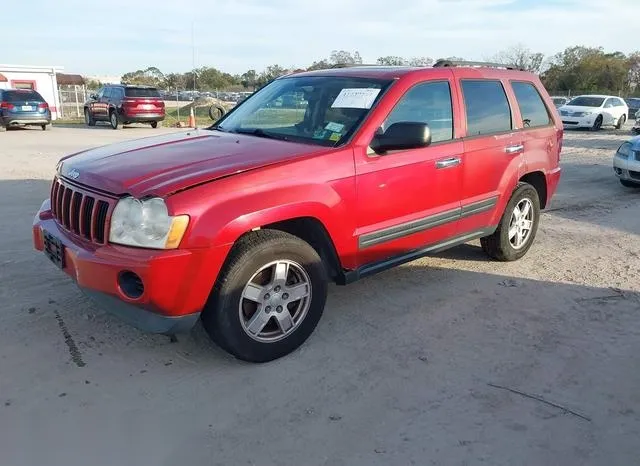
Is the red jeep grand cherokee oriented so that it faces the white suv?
no

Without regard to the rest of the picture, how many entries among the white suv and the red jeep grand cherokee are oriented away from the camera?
0

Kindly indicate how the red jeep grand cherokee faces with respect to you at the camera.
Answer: facing the viewer and to the left of the viewer

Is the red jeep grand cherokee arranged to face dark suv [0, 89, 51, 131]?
no

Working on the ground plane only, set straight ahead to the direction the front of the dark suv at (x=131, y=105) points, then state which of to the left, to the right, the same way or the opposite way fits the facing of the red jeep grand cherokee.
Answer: to the left

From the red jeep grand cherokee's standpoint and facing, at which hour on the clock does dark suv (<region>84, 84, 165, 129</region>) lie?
The dark suv is roughly at 4 o'clock from the red jeep grand cherokee.

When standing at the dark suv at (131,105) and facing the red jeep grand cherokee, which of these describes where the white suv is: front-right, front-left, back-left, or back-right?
front-left

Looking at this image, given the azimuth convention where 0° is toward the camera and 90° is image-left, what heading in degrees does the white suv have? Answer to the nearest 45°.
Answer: approximately 45°

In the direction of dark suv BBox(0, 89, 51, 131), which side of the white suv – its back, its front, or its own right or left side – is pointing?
front

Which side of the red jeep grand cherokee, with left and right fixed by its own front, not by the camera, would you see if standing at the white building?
right

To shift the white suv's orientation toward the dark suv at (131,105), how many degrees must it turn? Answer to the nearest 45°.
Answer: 0° — it already faces it

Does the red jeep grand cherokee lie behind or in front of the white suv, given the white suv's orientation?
in front

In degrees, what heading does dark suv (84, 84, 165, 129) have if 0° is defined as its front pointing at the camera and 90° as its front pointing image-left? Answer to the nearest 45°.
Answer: approximately 135°

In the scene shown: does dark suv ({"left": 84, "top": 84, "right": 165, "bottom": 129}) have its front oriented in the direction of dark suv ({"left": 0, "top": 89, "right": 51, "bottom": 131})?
no

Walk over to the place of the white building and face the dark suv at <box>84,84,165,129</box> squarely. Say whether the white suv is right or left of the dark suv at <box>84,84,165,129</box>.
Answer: left

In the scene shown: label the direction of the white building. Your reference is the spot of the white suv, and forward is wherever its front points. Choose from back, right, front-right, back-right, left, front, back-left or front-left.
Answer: front-right

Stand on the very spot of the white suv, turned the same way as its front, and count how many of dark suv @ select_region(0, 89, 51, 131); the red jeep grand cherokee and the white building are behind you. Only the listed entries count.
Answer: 0

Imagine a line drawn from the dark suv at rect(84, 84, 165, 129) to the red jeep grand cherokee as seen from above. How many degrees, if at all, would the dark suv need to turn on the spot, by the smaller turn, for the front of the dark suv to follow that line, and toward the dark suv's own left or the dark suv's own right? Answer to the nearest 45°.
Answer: approximately 135° to the dark suv's own left
